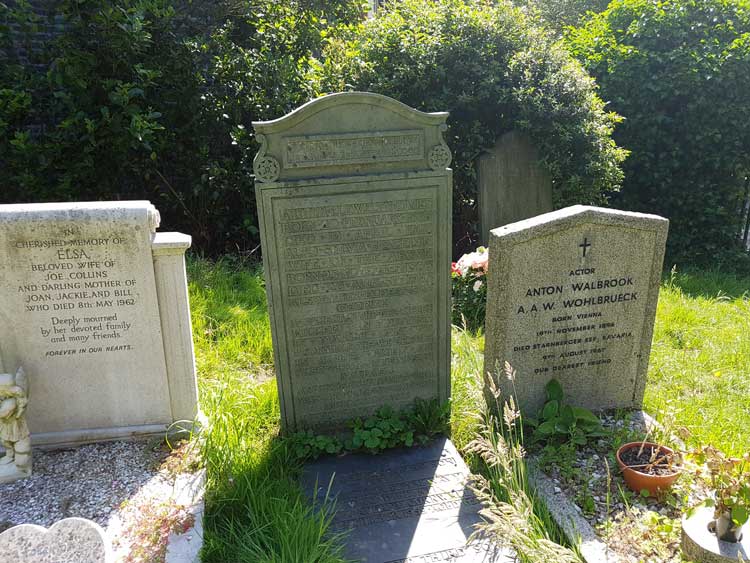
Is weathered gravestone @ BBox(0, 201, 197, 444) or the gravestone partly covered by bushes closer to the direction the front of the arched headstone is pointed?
the weathered gravestone

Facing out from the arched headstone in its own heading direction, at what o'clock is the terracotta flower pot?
The terracotta flower pot is roughly at 10 o'clock from the arched headstone.

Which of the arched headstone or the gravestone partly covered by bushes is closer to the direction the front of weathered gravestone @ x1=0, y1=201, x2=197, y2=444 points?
the arched headstone

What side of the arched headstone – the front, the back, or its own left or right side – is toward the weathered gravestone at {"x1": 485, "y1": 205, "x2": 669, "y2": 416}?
left

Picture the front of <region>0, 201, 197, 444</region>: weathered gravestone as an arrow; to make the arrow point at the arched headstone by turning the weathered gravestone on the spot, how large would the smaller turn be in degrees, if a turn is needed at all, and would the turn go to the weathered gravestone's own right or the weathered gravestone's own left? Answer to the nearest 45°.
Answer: approximately 90° to the weathered gravestone's own left

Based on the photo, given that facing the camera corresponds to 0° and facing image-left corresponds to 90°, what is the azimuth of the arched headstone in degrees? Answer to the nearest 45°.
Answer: approximately 0°

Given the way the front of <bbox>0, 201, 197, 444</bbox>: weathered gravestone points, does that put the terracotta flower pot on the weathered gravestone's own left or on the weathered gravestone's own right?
on the weathered gravestone's own left

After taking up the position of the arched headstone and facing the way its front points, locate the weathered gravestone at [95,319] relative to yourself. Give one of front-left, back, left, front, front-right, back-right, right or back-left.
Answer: right

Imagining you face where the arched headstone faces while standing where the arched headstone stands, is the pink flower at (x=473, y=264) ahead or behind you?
behind

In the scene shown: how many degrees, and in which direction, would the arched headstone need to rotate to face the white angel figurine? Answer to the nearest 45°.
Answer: approximately 90° to its right

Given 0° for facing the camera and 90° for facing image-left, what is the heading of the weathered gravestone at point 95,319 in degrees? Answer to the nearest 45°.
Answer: approximately 0°

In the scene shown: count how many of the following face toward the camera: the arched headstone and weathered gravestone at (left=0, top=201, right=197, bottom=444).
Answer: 2

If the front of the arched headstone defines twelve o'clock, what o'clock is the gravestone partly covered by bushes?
The gravestone partly covered by bushes is roughly at 7 o'clock from the arched headstone.
